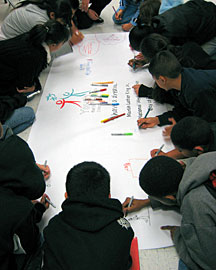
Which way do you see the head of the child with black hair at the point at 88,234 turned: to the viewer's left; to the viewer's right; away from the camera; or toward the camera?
away from the camera

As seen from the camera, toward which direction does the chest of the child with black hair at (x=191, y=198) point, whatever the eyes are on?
to the viewer's left

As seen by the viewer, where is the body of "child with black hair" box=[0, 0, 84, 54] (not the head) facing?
to the viewer's right

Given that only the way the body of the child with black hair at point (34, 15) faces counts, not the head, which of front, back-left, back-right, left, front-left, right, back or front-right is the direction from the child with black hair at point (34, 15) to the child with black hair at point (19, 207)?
right

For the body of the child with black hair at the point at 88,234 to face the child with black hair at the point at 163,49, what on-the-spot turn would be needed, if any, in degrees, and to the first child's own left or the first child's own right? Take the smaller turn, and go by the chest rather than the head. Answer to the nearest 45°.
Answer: approximately 45° to the first child's own right

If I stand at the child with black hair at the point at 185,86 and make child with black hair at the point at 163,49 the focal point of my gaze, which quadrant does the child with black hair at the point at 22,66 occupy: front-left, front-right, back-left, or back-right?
front-left

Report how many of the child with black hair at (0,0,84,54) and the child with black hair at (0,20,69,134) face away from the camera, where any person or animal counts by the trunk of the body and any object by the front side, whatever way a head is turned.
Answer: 0

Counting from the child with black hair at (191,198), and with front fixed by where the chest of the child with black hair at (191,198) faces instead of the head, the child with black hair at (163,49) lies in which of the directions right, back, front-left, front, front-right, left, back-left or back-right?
right

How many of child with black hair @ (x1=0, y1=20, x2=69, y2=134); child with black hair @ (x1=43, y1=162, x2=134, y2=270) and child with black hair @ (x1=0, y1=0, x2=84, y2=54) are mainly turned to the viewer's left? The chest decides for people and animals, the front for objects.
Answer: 0

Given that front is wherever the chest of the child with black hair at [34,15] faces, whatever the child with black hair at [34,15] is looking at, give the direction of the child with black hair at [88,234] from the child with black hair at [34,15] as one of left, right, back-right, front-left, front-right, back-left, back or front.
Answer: right

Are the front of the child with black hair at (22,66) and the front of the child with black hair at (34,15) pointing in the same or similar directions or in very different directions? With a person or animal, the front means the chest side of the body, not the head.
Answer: same or similar directions

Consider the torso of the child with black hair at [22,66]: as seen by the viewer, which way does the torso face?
to the viewer's right

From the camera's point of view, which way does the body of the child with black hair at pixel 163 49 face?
to the viewer's left

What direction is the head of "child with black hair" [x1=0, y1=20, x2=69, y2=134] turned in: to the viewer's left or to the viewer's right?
to the viewer's right

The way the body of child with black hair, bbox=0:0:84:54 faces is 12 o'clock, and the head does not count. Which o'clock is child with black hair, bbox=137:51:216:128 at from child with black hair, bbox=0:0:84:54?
child with black hair, bbox=137:51:216:128 is roughly at 2 o'clock from child with black hair, bbox=0:0:84:54.

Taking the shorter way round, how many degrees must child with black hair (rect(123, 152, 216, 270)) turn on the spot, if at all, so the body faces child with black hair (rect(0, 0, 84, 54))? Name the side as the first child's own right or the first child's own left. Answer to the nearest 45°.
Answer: approximately 45° to the first child's own right

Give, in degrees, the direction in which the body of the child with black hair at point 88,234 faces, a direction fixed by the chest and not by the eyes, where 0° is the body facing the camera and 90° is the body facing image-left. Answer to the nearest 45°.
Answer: approximately 180°
